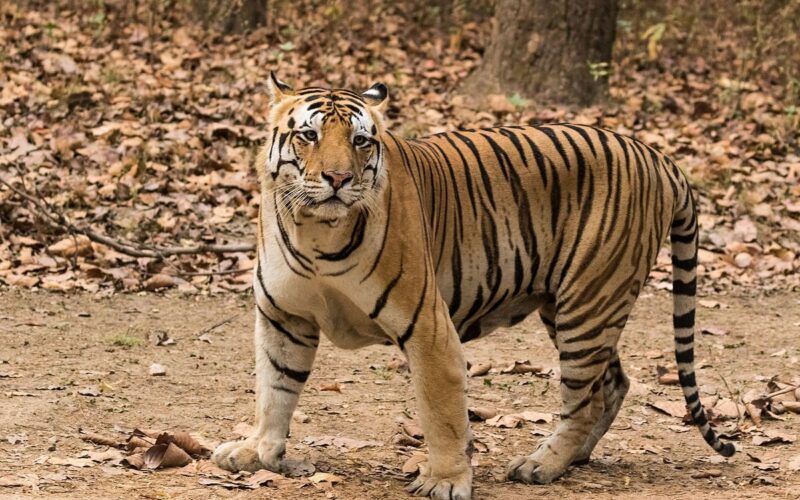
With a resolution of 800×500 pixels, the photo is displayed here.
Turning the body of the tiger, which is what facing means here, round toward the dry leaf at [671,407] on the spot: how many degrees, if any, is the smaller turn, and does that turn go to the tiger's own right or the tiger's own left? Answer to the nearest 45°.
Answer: approximately 180°

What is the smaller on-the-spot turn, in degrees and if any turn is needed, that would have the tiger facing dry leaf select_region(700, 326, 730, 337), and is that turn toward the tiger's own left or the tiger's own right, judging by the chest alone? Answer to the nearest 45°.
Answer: approximately 180°

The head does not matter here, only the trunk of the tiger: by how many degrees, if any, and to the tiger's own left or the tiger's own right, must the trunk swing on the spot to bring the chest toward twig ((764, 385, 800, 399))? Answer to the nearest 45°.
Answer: approximately 180°

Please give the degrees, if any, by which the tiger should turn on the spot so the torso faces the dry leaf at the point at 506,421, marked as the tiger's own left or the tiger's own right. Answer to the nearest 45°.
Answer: approximately 135° to the tiger's own right

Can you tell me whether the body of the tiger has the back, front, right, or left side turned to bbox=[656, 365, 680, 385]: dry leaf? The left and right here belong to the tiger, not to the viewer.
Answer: back

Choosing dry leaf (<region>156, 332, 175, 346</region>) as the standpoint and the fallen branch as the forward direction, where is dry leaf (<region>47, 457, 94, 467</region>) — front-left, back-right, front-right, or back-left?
back-left

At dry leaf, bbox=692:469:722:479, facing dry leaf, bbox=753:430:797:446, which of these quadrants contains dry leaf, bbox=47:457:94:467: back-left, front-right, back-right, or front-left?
back-left

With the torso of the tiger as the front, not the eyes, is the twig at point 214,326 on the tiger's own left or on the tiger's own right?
on the tiger's own right

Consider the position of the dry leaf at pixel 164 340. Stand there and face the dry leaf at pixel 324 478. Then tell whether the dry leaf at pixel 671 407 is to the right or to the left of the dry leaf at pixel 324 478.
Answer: left

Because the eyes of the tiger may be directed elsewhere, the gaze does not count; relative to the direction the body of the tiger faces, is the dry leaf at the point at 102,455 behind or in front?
in front

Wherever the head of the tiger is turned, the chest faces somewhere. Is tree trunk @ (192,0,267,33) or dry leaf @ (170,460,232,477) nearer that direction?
the dry leaf

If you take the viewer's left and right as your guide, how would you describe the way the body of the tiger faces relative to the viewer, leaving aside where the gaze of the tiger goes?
facing the viewer and to the left of the viewer

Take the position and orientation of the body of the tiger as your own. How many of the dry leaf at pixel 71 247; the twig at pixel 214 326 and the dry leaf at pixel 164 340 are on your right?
3

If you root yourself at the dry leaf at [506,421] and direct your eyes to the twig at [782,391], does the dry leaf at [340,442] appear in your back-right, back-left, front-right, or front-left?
back-right

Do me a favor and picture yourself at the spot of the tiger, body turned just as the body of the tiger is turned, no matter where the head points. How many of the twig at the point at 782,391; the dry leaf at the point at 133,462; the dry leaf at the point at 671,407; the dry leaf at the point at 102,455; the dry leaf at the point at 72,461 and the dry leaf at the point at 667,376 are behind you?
3
